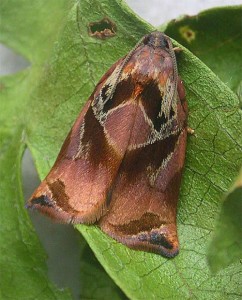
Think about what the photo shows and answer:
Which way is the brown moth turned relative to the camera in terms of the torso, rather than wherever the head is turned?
away from the camera
